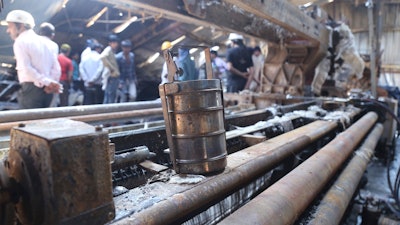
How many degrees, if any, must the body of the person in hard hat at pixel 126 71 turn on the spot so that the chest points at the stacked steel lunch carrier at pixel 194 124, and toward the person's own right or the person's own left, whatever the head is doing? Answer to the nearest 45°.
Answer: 0° — they already face it

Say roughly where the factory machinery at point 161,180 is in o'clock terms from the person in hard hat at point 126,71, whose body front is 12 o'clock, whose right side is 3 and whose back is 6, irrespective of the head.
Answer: The factory machinery is roughly at 12 o'clock from the person in hard hat.

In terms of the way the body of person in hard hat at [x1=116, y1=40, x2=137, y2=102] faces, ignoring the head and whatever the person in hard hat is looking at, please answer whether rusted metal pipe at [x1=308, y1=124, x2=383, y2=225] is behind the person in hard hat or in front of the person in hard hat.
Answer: in front

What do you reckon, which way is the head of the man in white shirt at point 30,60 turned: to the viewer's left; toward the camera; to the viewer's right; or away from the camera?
to the viewer's left
